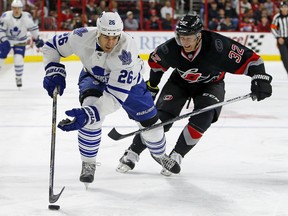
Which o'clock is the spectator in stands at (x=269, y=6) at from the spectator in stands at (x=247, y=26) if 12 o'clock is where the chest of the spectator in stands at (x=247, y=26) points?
the spectator in stands at (x=269, y=6) is roughly at 7 o'clock from the spectator in stands at (x=247, y=26).

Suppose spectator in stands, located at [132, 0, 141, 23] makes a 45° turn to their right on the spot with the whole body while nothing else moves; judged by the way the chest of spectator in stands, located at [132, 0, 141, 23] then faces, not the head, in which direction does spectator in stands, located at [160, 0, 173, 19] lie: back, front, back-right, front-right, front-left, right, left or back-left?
back-left

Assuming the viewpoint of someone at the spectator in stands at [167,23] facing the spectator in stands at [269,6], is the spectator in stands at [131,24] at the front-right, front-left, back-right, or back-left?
back-left

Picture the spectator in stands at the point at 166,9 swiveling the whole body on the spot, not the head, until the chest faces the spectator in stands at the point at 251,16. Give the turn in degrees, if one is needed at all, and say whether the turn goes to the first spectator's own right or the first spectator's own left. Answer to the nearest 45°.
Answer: approximately 90° to the first spectator's own left

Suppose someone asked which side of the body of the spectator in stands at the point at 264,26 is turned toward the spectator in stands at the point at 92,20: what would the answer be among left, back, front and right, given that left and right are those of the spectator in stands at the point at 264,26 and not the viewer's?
right

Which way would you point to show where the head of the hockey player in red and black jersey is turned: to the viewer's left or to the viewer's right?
to the viewer's left

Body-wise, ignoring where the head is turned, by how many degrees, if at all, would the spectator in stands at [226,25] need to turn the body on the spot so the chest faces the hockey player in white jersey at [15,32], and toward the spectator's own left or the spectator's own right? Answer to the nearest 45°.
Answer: approximately 45° to the spectator's own right
